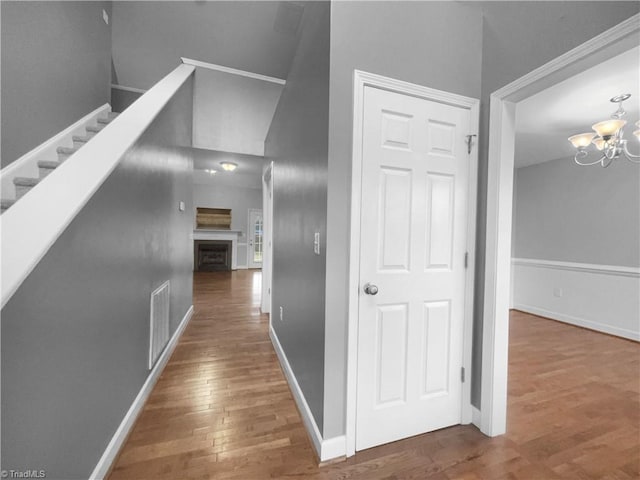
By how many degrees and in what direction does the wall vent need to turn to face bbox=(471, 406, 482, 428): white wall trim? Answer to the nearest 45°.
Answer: approximately 45° to its right

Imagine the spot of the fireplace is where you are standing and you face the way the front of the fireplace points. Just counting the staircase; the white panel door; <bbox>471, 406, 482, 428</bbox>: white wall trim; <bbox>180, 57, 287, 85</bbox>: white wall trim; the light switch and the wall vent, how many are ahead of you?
6

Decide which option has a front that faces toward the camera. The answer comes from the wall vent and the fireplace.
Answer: the fireplace

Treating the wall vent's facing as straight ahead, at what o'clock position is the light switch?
The light switch is roughly at 2 o'clock from the wall vent.

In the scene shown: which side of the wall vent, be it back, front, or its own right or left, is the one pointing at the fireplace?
left

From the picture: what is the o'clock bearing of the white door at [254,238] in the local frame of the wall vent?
The white door is roughly at 10 o'clock from the wall vent.

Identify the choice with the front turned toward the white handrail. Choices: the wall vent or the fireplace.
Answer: the fireplace

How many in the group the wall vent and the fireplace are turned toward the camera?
1

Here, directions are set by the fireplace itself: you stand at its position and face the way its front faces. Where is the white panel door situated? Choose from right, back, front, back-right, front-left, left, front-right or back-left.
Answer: front

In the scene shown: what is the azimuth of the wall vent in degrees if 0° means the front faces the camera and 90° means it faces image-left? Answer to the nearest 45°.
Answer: approximately 270°

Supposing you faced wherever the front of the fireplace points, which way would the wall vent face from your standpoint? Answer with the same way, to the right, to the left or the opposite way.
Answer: to the left

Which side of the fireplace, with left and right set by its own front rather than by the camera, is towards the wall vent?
front

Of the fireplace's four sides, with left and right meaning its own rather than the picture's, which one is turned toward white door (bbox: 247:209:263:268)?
left

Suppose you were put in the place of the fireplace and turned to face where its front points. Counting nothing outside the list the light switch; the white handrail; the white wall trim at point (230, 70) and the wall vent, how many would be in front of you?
4

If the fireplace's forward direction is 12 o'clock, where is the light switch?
The light switch is roughly at 12 o'clock from the fireplace.

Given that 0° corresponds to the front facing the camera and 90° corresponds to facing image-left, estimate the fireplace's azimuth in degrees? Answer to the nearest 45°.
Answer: approximately 0°

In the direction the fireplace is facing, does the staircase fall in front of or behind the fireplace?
in front
